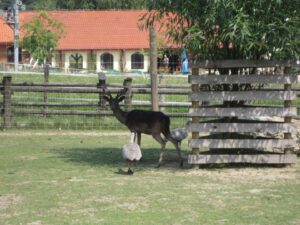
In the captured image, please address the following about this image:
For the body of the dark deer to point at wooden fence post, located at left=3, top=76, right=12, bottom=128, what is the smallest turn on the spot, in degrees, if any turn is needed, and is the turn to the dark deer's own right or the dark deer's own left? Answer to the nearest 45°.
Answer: approximately 45° to the dark deer's own right

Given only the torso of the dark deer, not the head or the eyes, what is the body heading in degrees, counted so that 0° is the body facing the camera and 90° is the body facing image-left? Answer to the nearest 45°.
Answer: approximately 90°

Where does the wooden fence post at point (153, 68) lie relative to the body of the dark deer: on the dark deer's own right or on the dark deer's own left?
on the dark deer's own right

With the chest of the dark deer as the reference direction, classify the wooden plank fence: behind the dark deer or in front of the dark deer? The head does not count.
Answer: behind

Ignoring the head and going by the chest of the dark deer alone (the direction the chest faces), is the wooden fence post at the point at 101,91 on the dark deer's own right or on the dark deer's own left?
on the dark deer's own right
